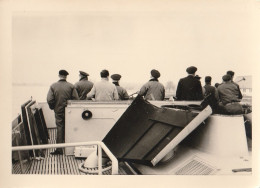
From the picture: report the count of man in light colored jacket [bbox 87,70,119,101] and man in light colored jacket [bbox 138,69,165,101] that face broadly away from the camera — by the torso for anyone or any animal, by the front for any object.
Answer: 2

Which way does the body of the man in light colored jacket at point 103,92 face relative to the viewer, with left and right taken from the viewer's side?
facing away from the viewer

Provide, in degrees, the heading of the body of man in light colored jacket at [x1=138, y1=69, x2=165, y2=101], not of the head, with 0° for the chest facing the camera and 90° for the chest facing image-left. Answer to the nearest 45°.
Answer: approximately 180°
